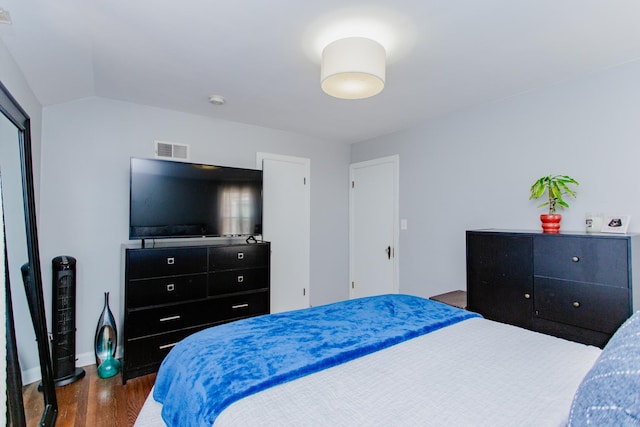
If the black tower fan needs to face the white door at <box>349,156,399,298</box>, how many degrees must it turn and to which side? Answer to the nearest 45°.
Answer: approximately 45° to its left

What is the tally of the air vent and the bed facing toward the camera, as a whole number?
1

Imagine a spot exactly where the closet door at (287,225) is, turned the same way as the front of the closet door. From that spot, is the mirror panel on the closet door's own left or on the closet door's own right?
on the closet door's own right

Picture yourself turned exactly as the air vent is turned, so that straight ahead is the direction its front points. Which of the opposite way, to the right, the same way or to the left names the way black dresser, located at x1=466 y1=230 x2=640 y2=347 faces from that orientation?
to the right

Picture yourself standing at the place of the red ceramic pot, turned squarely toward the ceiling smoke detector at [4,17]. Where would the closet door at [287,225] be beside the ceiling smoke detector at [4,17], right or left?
right

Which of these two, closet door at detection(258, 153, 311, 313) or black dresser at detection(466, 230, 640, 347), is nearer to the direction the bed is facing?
the closet door

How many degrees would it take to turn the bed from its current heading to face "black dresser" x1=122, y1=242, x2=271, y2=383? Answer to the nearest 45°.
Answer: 0° — it already faces it

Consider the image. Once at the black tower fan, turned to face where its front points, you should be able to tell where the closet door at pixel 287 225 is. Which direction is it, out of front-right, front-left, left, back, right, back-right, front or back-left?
front-left

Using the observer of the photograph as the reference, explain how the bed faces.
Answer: facing away from the viewer and to the left of the viewer

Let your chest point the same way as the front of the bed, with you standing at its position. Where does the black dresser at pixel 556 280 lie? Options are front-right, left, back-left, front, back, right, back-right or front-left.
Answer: right

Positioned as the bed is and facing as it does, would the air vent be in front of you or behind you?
in front

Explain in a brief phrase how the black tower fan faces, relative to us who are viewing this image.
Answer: facing the viewer and to the right of the viewer

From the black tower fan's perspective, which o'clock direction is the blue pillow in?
The blue pillow is roughly at 11 o'clock from the black tower fan.

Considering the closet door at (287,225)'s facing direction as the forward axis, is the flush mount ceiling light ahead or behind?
ahead

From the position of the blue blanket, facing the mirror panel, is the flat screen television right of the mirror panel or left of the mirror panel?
right
